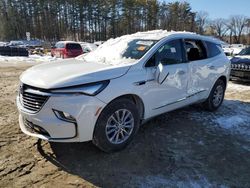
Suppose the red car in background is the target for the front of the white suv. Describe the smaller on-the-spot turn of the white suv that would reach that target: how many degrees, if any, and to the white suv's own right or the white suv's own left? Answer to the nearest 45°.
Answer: approximately 135° to the white suv's own right

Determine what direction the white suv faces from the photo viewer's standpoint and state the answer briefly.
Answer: facing the viewer and to the left of the viewer

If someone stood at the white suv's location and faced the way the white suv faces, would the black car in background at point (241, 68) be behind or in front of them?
behind
